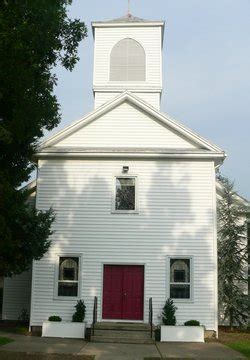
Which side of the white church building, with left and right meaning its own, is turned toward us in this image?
front

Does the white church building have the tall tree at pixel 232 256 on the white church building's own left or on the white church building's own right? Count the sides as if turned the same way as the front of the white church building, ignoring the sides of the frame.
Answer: on the white church building's own left

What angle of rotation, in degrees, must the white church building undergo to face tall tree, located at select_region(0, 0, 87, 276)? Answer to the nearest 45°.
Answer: approximately 45° to its right
